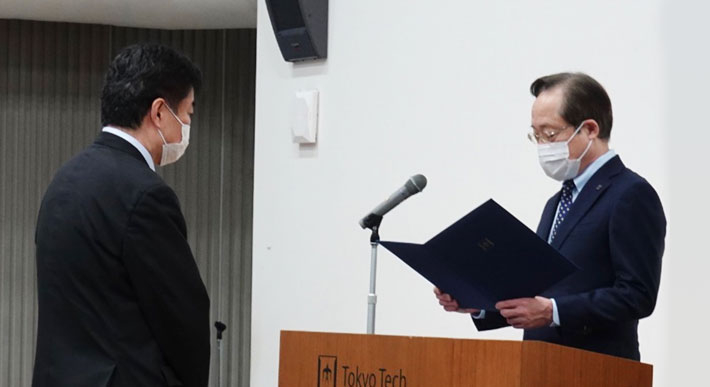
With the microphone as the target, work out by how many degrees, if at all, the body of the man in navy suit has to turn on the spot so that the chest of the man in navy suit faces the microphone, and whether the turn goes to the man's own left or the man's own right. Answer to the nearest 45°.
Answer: approximately 45° to the man's own right

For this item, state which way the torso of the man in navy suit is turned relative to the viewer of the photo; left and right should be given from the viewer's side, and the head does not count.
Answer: facing the viewer and to the left of the viewer

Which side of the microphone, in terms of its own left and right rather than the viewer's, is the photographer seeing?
right

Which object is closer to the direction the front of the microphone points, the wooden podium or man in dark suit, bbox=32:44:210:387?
the wooden podium

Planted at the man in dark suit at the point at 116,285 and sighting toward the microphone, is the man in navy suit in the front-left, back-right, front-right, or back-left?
front-right

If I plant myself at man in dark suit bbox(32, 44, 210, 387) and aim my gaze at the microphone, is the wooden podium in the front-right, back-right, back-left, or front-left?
front-right

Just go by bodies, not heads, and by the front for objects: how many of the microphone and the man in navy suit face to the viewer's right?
1

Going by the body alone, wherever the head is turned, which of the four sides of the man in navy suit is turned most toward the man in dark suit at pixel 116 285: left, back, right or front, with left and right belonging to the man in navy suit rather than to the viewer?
front

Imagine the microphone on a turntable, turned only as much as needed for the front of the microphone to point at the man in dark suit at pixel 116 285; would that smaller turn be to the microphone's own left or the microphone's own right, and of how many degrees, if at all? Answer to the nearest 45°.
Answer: approximately 135° to the microphone's own right

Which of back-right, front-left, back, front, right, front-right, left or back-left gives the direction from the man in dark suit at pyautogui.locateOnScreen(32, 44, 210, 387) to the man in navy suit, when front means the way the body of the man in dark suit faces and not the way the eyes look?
front-right

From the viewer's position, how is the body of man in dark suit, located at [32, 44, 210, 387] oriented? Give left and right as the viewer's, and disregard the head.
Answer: facing away from the viewer and to the right of the viewer
